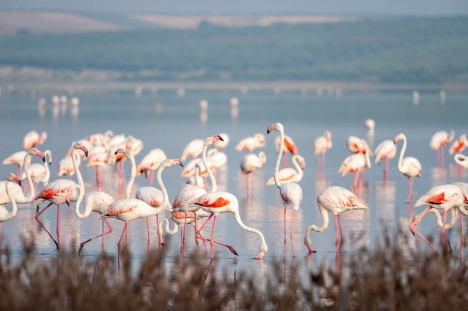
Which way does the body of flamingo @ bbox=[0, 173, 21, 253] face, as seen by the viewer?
to the viewer's right

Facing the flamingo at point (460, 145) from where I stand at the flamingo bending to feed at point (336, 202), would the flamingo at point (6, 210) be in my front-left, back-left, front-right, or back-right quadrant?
back-left

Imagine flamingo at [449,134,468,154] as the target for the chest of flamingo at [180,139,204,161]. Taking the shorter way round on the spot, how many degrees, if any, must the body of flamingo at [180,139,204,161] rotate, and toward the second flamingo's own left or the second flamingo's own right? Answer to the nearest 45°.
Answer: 0° — it already faces it

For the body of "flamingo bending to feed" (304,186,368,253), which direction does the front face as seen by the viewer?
to the viewer's left
